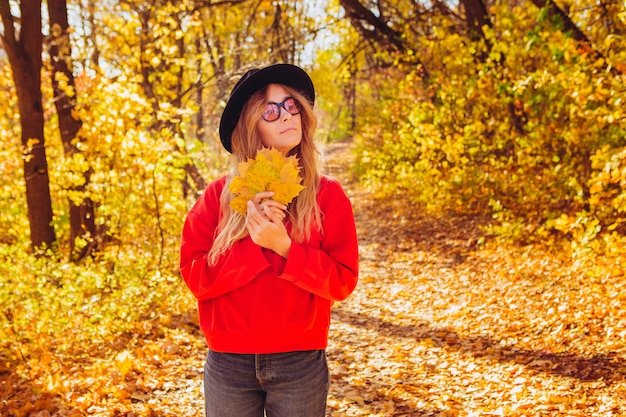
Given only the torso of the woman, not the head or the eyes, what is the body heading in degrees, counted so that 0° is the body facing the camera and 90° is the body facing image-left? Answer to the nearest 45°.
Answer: approximately 0°

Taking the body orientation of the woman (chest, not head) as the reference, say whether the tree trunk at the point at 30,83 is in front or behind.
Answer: behind

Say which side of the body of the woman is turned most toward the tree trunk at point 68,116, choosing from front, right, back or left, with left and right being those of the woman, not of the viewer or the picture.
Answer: back
